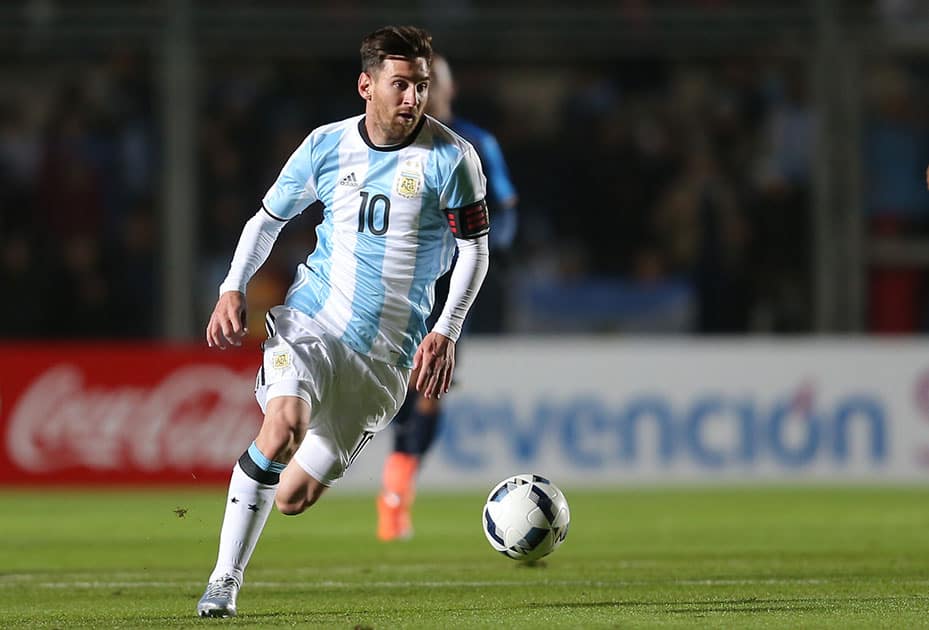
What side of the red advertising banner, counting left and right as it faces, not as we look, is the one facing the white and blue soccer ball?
front

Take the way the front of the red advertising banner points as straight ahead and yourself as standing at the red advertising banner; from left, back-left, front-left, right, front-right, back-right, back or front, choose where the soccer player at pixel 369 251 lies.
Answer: front

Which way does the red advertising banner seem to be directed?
toward the camera

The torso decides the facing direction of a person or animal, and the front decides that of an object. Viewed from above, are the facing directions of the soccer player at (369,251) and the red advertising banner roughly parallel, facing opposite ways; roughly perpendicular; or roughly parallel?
roughly parallel

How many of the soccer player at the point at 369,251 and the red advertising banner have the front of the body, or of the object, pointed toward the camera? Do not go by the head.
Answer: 2

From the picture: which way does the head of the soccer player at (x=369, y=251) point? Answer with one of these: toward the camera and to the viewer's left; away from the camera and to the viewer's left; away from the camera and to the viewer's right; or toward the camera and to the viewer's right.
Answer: toward the camera and to the viewer's right

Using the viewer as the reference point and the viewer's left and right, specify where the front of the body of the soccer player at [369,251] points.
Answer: facing the viewer

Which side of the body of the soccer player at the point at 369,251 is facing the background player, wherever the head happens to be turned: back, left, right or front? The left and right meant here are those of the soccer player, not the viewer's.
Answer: back

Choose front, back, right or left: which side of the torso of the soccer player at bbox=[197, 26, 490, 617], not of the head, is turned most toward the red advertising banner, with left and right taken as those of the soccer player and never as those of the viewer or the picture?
back
